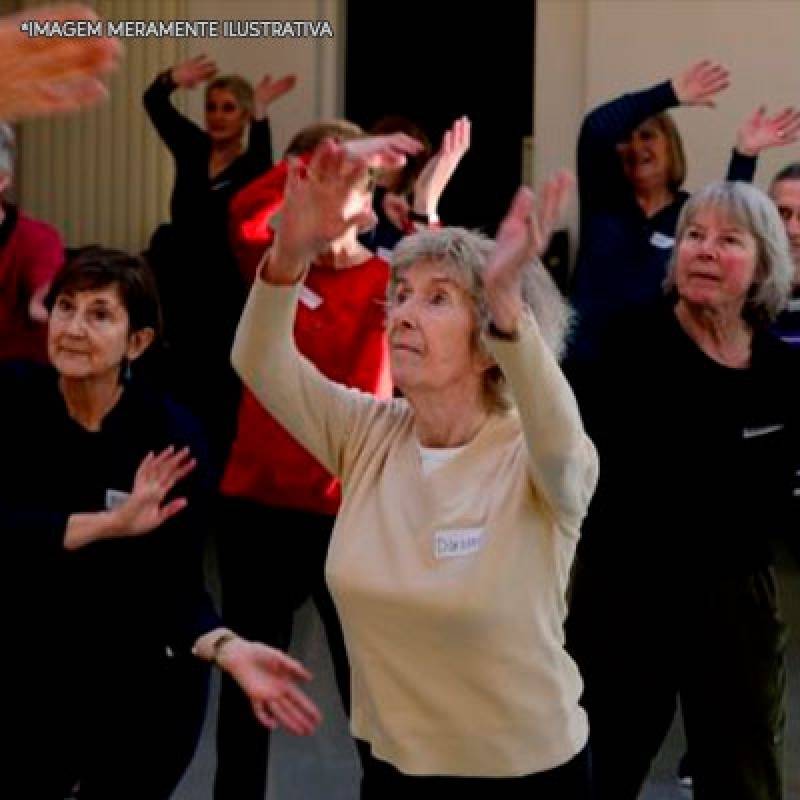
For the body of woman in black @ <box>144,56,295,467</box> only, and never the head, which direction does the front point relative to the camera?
toward the camera

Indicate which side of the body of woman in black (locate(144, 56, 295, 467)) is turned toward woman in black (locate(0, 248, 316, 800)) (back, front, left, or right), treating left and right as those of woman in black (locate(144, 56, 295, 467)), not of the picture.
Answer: front

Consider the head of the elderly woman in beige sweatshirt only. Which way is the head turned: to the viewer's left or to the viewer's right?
to the viewer's left

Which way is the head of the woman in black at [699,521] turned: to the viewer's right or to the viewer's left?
to the viewer's left

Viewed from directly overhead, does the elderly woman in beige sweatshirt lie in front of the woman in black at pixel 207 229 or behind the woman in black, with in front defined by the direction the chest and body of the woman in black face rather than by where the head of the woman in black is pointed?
in front

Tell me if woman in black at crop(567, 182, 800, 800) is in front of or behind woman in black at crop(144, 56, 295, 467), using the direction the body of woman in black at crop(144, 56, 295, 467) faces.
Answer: in front
